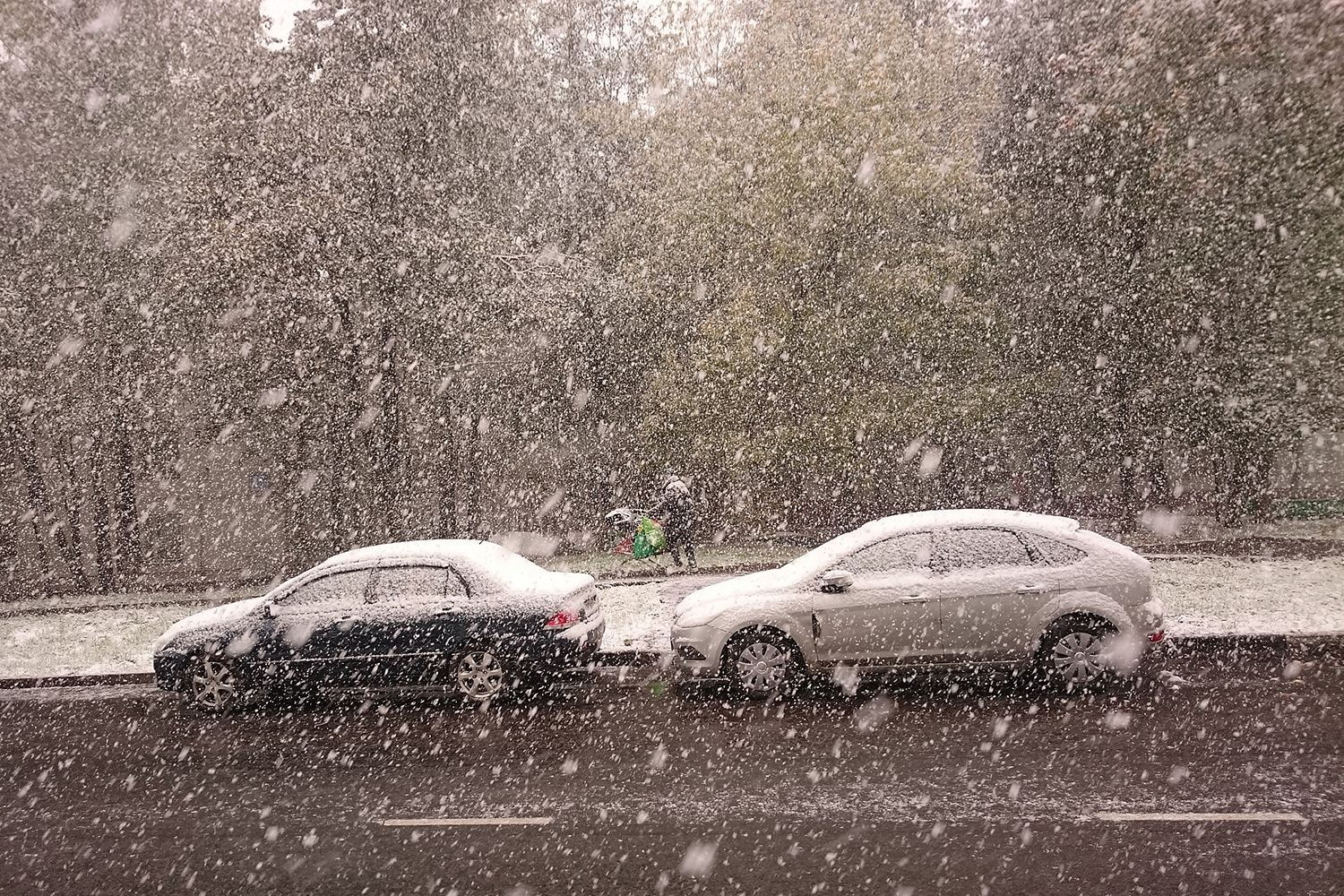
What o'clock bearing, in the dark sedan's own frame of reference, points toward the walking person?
The walking person is roughly at 4 o'clock from the dark sedan.

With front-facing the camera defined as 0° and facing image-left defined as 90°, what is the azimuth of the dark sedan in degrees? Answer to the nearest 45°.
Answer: approximately 90°
